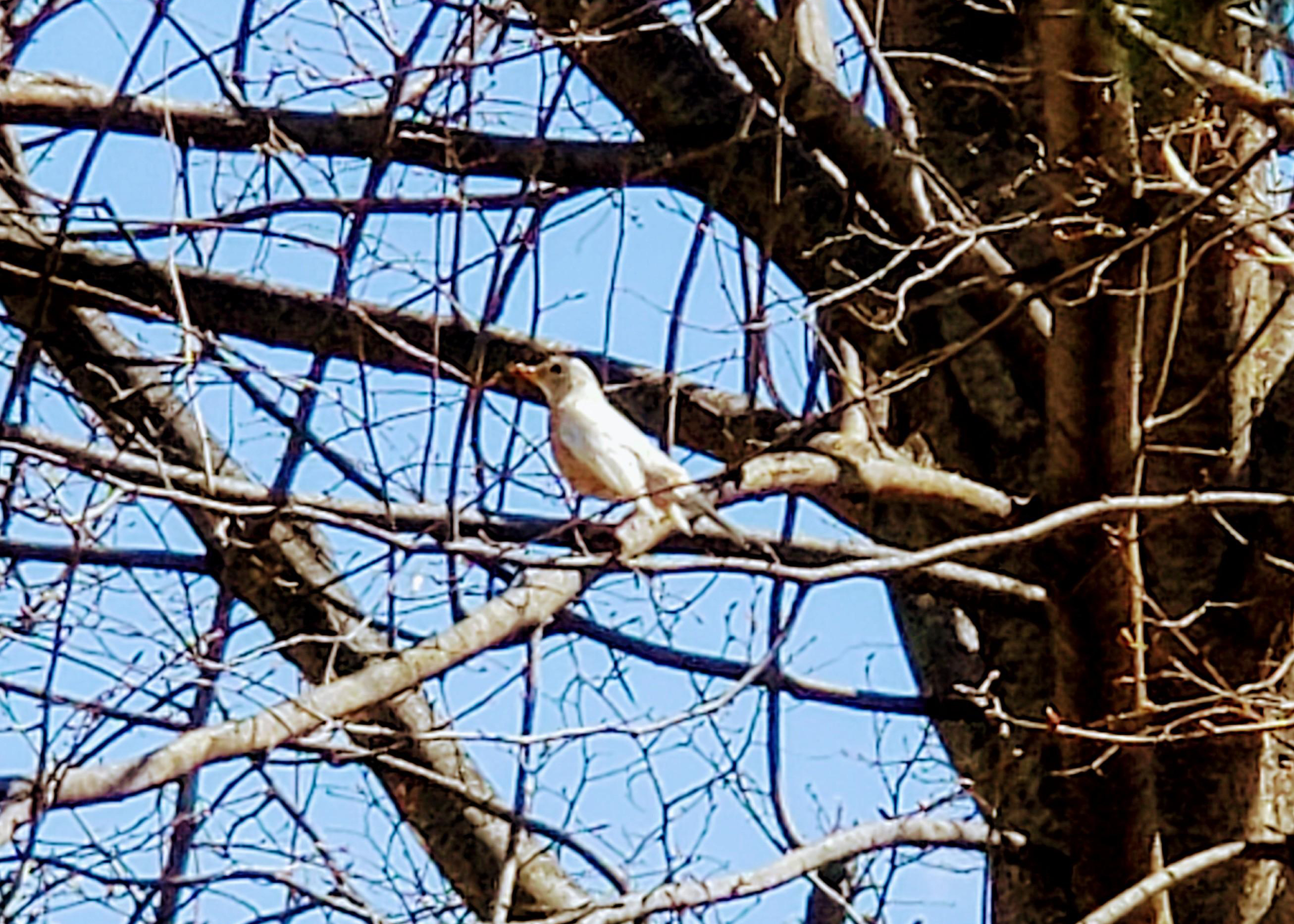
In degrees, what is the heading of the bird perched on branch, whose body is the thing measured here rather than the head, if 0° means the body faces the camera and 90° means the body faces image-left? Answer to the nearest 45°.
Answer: approximately 90°
